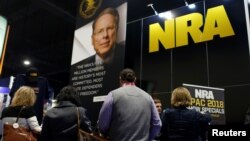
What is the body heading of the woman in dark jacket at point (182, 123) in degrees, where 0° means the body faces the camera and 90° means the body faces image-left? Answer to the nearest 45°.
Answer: approximately 180°

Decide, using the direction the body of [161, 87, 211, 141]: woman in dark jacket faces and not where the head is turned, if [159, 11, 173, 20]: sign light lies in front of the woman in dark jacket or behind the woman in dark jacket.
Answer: in front

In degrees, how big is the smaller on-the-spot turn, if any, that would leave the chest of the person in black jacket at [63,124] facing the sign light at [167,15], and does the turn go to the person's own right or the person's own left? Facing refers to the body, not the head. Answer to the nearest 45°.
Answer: approximately 45° to the person's own right

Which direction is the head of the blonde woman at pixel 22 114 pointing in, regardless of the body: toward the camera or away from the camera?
away from the camera

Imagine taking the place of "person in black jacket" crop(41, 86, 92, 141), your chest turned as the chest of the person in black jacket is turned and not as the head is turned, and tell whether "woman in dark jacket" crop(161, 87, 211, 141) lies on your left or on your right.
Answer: on your right

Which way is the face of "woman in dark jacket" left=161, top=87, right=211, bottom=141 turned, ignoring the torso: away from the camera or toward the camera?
away from the camera

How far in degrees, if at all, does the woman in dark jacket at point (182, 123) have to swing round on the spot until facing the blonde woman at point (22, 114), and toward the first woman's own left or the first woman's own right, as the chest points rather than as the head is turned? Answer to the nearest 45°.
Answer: approximately 90° to the first woman's own left

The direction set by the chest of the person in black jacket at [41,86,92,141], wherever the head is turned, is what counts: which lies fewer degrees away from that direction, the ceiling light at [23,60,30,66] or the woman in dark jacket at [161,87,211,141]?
the ceiling light

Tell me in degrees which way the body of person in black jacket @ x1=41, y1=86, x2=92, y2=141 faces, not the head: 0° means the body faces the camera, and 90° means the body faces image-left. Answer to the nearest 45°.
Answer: approximately 180°

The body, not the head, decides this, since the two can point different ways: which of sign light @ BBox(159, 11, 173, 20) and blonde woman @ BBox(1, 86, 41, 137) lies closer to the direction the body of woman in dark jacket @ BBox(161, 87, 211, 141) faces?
the sign light

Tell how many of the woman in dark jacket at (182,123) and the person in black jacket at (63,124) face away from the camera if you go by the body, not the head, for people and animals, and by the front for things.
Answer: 2

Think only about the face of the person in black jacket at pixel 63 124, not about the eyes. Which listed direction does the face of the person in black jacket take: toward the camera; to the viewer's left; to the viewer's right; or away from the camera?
away from the camera

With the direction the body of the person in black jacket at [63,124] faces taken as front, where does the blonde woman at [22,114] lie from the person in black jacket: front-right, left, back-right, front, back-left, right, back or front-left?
front-left

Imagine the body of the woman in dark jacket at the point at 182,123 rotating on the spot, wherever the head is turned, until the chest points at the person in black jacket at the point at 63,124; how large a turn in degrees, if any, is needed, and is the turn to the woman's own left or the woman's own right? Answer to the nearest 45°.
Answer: approximately 135° to the woman's own left
